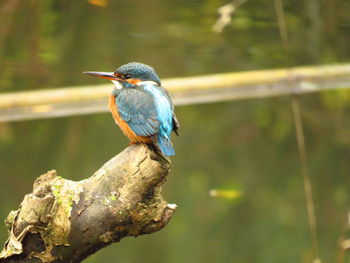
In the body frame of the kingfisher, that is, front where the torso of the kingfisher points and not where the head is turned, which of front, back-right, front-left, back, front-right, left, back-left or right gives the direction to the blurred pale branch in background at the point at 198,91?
front-right

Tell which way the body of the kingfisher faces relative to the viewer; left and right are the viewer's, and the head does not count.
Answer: facing away from the viewer and to the left of the viewer
